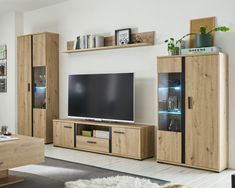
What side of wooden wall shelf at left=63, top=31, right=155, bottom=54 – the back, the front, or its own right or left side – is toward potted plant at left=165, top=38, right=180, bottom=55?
left

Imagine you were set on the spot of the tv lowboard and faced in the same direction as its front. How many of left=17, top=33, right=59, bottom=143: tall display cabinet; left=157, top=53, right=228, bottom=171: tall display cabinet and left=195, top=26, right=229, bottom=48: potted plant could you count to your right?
1

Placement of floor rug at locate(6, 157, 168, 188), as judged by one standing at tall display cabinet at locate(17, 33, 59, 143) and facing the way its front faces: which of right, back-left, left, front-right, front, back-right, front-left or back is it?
front-left

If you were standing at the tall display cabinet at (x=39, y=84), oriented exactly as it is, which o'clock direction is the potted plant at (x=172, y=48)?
The potted plant is roughly at 9 o'clock from the tall display cabinet.

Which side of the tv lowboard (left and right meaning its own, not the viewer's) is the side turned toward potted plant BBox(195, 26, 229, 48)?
left

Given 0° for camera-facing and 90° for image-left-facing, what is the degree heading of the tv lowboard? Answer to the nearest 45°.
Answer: approximately 45°

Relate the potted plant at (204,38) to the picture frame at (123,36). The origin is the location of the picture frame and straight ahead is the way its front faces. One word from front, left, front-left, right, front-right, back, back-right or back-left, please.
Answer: left

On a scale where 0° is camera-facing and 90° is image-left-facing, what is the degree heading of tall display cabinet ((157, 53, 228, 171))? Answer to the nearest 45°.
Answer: approximately 45°

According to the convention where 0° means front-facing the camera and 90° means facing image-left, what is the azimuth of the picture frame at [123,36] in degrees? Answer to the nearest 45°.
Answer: approximately 45°

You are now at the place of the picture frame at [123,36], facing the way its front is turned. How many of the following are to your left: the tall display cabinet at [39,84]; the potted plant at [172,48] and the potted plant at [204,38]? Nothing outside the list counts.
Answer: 2

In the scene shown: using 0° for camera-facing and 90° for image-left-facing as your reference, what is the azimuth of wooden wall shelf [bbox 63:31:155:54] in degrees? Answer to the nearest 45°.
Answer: approximately 45°
